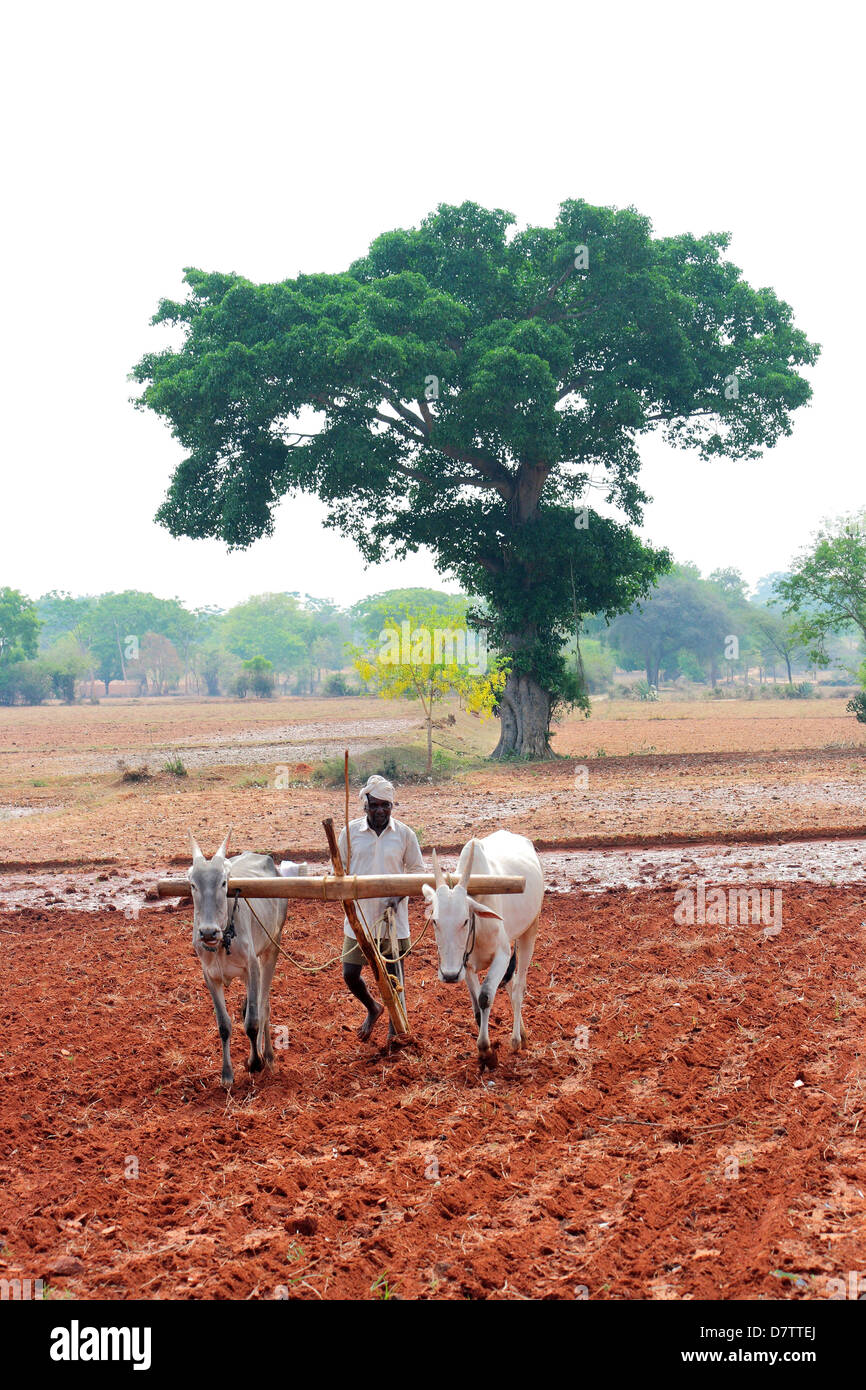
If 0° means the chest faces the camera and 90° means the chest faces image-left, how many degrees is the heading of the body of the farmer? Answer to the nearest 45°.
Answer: approximately 0°

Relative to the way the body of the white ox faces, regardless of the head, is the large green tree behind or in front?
behind

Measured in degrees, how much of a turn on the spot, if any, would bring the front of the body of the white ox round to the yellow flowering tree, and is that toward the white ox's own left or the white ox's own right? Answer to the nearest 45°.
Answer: approximately 135° to the white ox's own right

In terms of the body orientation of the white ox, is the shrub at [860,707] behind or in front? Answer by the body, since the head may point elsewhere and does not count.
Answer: behind

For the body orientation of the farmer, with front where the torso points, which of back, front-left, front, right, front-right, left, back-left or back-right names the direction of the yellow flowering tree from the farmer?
back

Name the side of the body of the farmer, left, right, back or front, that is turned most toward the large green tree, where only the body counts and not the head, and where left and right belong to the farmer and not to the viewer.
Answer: back

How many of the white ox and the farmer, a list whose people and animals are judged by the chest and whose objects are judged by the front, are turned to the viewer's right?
0

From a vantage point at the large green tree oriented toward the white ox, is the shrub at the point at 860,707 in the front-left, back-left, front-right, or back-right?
back-left

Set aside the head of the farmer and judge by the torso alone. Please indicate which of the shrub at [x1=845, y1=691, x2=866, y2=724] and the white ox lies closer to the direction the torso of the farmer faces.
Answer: the white ox
